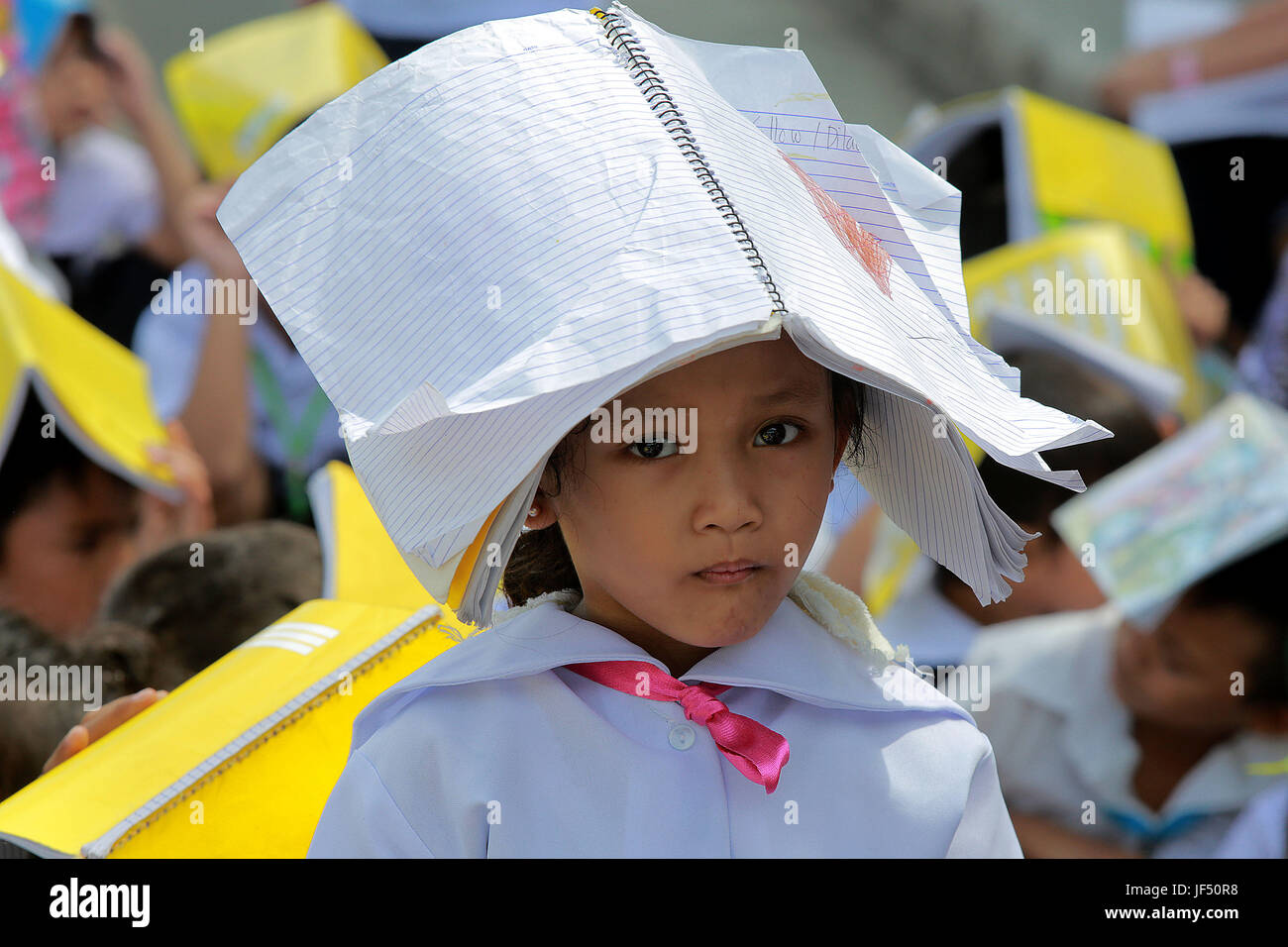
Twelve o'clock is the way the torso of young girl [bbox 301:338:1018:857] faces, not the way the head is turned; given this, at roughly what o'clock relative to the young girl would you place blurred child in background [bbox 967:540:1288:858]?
The blurred child in background is roughly at 7 o'clock from the young girl.

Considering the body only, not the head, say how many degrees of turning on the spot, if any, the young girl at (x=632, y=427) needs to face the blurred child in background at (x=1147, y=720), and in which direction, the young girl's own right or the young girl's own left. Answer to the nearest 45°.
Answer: approximately 135° to the young girl's own left

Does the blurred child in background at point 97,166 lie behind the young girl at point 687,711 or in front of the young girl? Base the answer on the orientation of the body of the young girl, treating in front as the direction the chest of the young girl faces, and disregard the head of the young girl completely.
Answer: behind

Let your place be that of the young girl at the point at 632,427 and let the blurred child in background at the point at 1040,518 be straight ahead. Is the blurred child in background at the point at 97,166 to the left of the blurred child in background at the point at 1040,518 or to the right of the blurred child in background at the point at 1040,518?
left

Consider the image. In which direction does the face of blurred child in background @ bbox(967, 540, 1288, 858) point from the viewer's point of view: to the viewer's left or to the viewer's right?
to the viewer's left

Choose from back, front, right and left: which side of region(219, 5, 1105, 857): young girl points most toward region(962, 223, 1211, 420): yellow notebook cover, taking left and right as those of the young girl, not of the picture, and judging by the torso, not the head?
back

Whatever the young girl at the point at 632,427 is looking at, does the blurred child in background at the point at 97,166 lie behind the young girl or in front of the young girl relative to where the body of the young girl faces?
behind

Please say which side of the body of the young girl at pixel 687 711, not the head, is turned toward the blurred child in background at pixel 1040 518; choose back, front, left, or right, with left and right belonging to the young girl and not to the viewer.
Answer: back

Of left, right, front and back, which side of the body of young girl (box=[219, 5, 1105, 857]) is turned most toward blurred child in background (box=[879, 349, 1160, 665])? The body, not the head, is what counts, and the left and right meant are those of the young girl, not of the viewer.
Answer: back

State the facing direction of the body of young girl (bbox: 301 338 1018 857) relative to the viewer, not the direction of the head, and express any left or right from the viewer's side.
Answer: facing the viewer

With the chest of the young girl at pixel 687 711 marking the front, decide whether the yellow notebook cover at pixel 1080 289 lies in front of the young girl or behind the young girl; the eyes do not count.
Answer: behind
